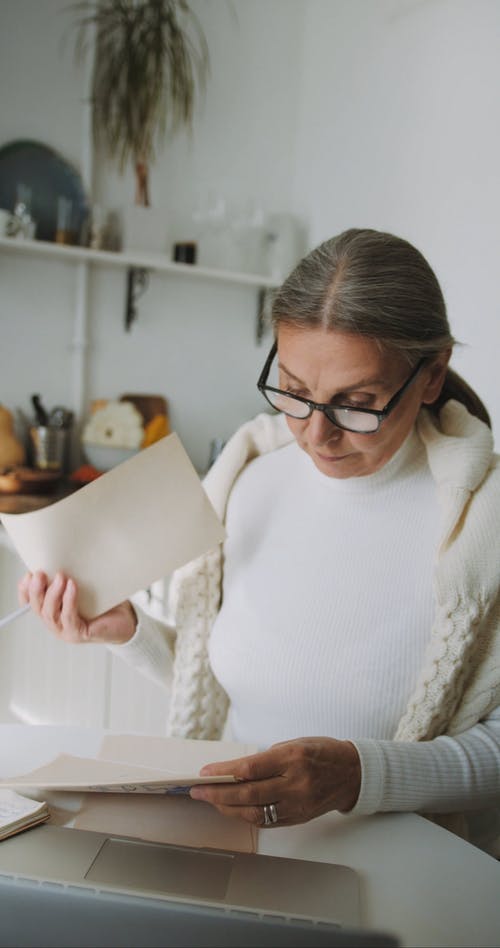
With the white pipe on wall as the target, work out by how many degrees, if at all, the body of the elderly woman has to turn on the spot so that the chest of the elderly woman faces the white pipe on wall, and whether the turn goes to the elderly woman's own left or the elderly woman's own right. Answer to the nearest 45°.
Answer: approximately 90° to the elderly woman's own right

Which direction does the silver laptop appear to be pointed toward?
away from the camera

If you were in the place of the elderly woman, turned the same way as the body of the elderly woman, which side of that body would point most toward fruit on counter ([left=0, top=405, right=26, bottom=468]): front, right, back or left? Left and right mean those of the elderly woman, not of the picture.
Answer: right

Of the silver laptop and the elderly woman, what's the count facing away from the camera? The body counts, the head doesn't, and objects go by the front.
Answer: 1

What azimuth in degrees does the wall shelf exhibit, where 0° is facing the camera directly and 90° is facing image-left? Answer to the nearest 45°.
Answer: approximately 315°

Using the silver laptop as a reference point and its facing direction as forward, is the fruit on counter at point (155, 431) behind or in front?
in front

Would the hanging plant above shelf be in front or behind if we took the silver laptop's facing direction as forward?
in front

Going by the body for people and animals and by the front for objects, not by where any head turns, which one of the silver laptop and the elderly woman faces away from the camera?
the silver laptop

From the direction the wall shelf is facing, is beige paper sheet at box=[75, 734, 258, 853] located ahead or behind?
ahead

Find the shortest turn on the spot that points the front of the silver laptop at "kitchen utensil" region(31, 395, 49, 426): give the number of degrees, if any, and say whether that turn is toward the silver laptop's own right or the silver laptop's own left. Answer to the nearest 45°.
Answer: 0° — it already faces it
